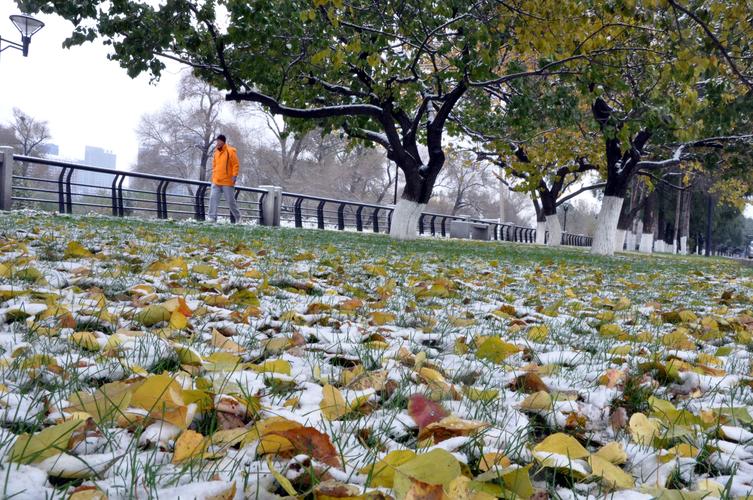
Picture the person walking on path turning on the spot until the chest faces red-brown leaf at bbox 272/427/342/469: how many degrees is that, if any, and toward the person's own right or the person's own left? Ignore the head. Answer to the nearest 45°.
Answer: approximately 45° to the person's own left

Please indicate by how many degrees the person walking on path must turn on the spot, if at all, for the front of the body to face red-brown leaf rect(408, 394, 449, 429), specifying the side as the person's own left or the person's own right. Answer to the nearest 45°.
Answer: approximately 45° to the person's own left

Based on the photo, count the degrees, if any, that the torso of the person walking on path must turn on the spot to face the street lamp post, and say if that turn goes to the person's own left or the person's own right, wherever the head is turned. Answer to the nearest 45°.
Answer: approximately 45° to the person's own right

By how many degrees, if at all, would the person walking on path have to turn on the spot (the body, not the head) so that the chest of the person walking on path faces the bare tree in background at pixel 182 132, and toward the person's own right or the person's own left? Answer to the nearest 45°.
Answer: approximately 135° to the person's own right

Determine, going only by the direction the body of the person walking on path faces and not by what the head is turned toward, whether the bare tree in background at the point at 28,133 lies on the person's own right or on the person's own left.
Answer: on the person's own right

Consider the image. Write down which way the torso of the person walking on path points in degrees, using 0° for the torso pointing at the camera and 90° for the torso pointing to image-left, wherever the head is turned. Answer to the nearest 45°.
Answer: approximately 45°

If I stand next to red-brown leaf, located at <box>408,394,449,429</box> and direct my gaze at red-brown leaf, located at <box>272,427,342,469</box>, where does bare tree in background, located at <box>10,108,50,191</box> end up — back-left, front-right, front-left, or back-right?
back-right

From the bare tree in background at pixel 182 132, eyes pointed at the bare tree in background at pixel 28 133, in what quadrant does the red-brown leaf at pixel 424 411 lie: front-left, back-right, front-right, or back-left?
back-left

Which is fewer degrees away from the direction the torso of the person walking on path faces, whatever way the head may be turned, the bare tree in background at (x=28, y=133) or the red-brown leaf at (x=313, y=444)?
the red-brown leaf
